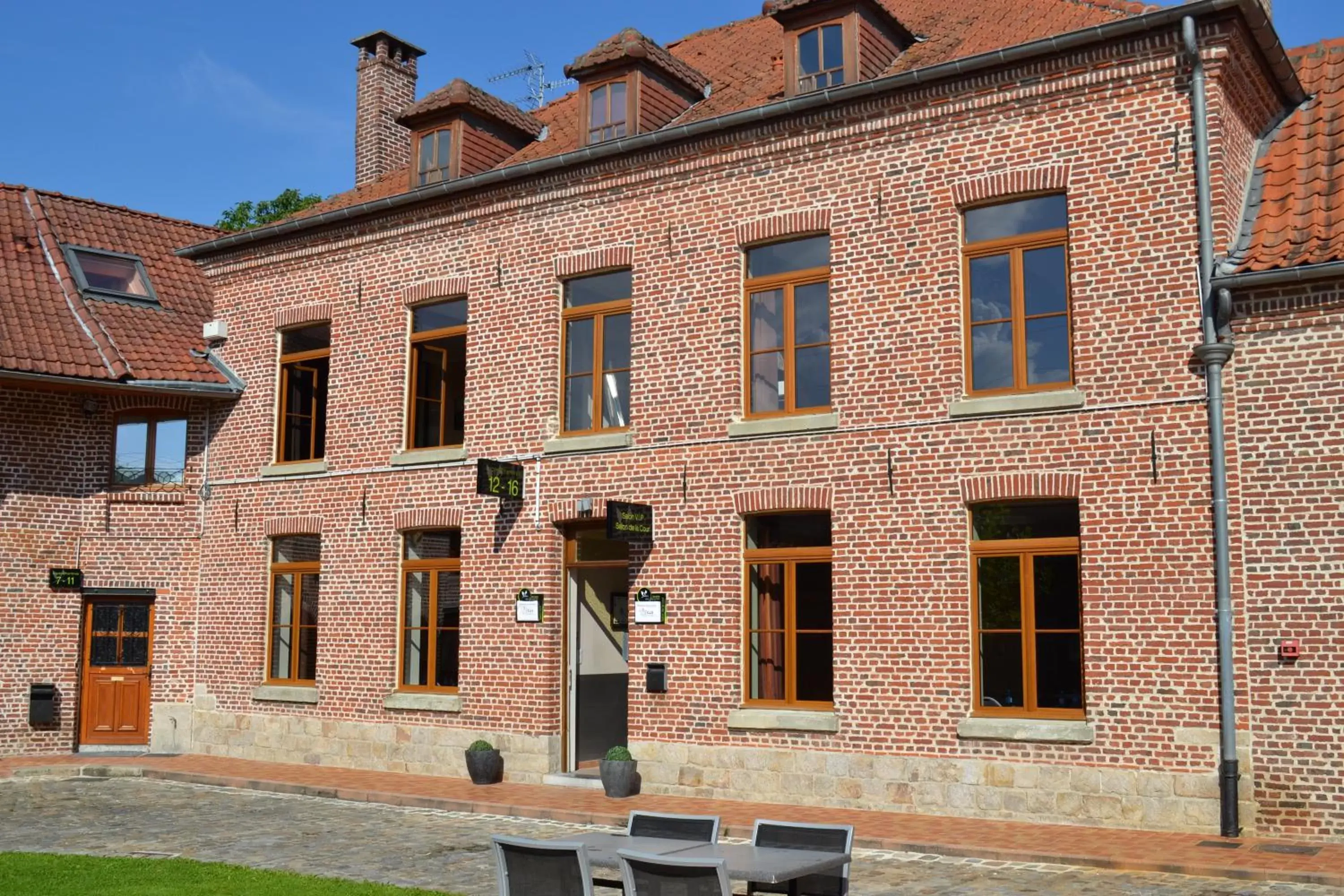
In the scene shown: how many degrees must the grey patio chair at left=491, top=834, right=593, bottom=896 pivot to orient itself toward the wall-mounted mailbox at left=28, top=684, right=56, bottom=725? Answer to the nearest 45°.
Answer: approximately 90° to its left

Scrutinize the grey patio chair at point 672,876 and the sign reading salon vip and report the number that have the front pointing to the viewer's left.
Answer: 0

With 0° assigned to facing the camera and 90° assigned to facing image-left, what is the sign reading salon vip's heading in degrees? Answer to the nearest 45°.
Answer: approximately 315°

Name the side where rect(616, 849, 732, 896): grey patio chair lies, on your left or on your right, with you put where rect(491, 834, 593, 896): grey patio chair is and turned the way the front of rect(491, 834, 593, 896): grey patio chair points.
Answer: on your right

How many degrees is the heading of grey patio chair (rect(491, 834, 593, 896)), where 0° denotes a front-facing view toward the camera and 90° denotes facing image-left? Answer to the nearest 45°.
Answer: approximately 225°

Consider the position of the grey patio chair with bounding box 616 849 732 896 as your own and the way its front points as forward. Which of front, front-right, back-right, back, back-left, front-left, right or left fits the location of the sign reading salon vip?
front-left

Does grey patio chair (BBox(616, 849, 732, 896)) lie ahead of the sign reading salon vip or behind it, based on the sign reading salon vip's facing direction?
ahead

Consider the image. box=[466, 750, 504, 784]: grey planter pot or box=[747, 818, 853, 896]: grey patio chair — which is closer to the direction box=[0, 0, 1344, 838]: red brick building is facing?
the grey patio chair

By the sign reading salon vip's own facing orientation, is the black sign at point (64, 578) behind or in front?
behind

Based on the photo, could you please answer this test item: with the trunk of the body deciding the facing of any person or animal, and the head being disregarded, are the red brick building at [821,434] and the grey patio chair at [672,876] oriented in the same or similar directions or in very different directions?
very different directions

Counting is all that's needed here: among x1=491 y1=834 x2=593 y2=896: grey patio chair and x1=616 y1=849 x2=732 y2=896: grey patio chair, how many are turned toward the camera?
0

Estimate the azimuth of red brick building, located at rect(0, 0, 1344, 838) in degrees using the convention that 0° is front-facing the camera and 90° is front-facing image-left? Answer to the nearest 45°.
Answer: approximately 45°

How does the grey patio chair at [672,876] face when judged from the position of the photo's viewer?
facing away from the viewer and to the right of the viewer
